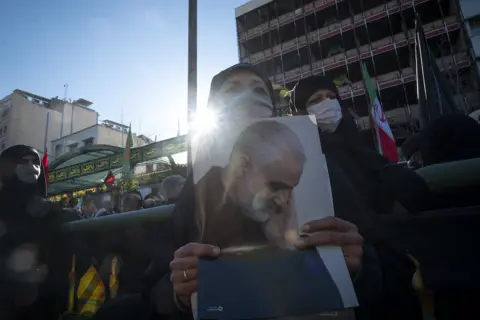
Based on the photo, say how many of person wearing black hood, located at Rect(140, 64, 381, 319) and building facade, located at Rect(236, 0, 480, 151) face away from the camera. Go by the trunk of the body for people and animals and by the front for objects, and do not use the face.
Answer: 0

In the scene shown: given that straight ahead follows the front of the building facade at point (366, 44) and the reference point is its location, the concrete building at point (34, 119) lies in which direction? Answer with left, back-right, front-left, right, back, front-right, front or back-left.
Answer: front-right

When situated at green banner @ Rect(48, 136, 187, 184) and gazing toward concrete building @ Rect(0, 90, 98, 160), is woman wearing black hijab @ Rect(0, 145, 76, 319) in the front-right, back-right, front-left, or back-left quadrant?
back-left

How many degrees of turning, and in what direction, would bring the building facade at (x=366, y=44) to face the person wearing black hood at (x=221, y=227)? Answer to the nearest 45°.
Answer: approximately 45° to its left

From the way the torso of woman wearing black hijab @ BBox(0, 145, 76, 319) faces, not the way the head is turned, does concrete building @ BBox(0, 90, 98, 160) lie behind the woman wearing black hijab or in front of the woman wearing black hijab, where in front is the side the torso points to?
behind

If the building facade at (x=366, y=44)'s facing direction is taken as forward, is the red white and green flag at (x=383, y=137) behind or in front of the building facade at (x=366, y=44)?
in front

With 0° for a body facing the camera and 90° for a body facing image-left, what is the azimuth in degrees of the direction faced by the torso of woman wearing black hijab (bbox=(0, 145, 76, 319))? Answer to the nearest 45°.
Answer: approximately 315°

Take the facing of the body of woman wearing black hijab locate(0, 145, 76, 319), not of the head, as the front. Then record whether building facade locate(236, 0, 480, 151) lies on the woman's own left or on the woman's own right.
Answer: on the woman's own left

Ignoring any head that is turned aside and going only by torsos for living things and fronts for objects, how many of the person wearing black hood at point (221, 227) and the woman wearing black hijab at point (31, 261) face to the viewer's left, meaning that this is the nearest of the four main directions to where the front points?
0

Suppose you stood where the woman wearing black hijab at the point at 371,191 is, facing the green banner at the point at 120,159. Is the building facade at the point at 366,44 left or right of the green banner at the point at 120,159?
right
